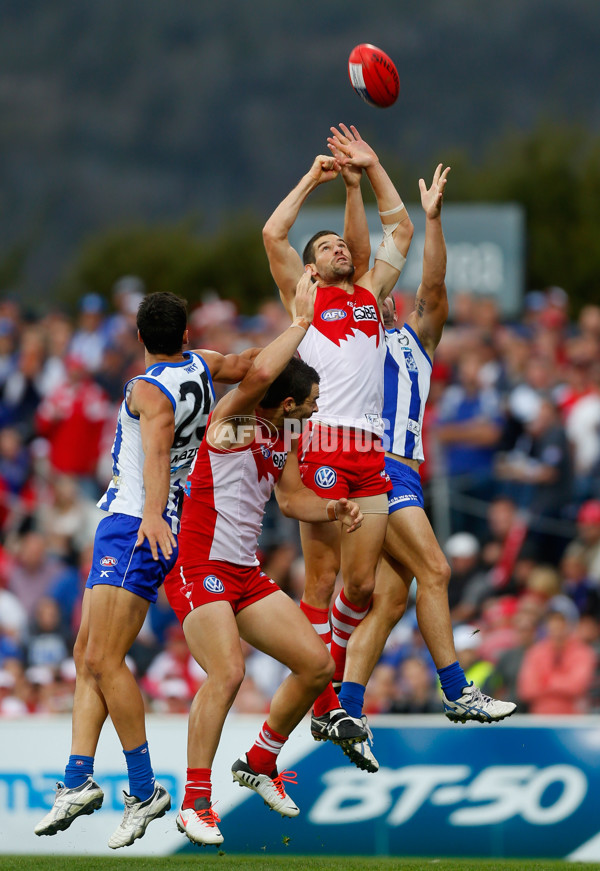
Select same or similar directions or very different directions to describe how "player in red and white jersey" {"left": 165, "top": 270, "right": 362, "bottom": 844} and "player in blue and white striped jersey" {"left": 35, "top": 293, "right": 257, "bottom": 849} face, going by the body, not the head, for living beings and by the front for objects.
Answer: very different directions

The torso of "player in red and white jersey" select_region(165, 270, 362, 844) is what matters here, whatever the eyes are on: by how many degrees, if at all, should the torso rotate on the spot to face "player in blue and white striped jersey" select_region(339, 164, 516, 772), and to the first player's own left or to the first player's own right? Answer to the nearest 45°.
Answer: approximately 90° to the first player's own left

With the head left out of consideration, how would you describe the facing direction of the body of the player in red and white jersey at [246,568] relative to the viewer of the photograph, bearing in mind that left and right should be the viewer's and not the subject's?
facing the viewer and to the right of the viewer

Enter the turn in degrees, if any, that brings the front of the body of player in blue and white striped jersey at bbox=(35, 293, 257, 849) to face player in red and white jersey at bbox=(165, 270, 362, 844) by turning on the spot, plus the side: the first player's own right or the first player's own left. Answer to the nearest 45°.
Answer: approximately 90° to the first player's own right
